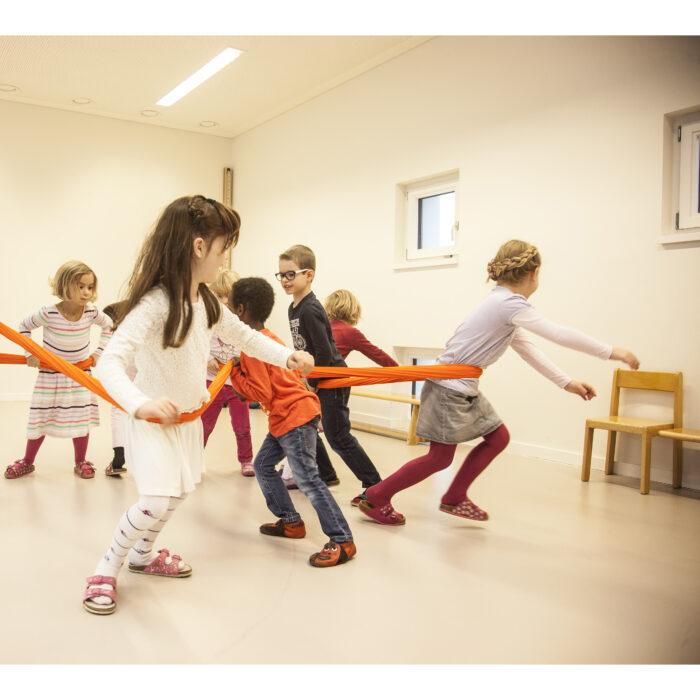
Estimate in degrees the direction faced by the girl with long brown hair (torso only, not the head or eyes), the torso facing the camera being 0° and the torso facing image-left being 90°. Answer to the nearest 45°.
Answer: approximately 315°

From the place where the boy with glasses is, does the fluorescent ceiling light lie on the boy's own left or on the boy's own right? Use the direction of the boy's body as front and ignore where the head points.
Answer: on the boy's own right

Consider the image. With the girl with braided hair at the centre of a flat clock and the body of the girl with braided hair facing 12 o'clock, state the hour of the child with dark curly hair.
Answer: The child with dark curly hair is roughly at 5 o'clock from the girl with braided hair.

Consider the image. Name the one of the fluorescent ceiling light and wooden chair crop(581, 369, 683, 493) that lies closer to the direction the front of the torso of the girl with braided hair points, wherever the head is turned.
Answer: the wooden chair

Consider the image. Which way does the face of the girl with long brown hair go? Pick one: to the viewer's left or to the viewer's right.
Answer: to the viewer's right

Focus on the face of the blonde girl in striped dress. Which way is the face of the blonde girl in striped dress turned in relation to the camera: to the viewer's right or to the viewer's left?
to the viewer's right

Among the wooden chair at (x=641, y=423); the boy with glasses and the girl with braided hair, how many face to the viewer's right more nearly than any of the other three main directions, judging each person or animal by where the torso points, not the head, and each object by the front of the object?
1

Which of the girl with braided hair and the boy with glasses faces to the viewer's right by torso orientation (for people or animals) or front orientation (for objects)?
the girl with braided hair

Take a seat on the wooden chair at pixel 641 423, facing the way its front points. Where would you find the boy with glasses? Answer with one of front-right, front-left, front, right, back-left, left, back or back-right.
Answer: front

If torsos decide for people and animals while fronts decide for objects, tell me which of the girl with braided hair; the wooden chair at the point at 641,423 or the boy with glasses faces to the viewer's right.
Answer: the girl with braided hair

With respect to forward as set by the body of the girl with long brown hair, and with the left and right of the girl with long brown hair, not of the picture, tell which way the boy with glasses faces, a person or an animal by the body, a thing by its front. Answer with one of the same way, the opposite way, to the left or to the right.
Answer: to the right

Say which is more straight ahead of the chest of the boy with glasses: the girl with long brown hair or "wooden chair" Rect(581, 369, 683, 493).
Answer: the girl with long brown hair

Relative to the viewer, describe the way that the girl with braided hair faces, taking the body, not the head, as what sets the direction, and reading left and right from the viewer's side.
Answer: facing to the right of the viewer
